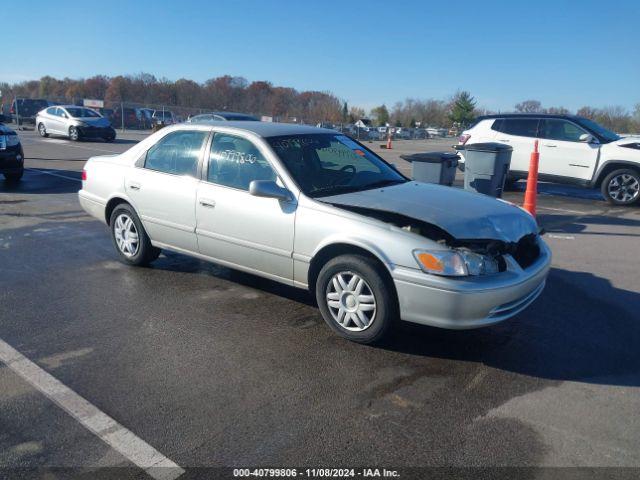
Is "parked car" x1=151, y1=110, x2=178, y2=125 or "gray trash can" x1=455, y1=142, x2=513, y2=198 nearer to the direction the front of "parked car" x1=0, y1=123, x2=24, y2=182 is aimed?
the gray trash can

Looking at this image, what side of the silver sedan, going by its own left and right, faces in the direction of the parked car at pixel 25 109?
back

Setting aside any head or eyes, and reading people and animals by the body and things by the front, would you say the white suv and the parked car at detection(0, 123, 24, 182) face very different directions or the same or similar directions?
same or similar directions

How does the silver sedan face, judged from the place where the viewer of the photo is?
facing the viewer and to the right of the viewer

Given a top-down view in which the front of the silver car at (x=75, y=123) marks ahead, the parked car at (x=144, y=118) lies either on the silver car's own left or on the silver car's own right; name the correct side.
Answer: on the silver car's own left

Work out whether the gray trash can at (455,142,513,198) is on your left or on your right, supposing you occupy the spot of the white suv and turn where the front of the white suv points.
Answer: on your right

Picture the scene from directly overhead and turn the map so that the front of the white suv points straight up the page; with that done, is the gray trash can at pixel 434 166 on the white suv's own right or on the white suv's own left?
on the white suv's own right

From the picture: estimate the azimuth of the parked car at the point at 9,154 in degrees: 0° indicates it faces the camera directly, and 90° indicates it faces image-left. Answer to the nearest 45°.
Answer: approximately 315°

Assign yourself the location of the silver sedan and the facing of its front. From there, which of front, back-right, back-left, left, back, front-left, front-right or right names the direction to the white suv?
left

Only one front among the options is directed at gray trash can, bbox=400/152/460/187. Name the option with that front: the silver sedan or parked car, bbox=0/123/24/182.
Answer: the parked car

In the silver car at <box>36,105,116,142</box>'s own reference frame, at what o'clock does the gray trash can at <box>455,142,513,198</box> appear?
The gray trash can is roughly at 1 o'clock from the silver car.

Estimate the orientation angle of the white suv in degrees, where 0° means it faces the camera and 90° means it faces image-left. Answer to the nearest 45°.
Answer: approximately 270°
